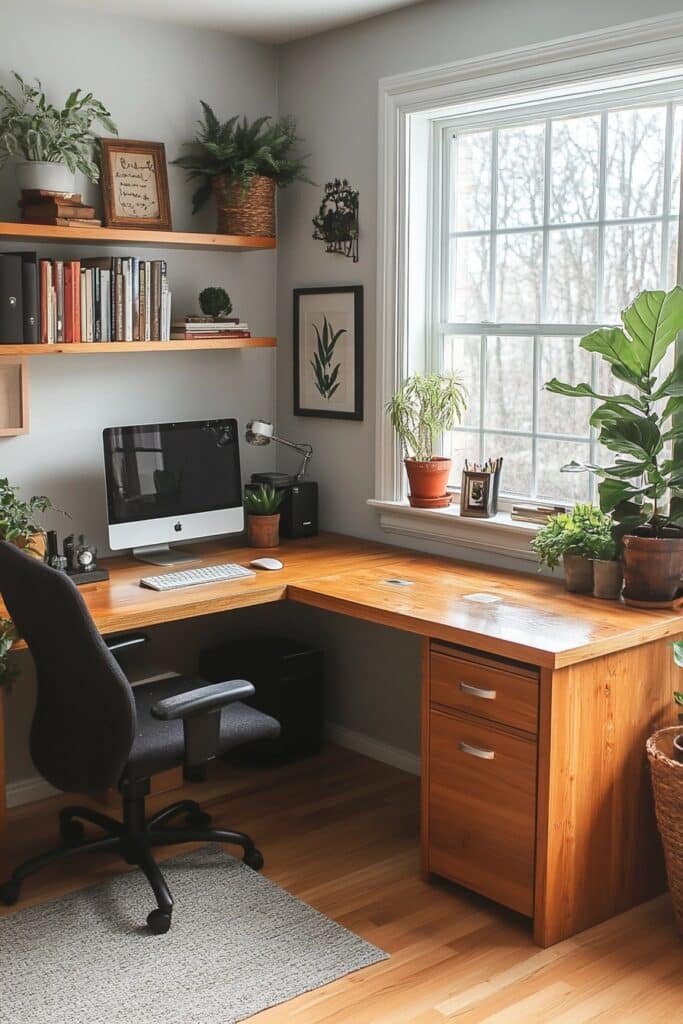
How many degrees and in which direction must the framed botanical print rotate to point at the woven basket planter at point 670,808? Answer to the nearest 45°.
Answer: approximately 90° to its left

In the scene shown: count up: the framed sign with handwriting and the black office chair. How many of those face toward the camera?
1

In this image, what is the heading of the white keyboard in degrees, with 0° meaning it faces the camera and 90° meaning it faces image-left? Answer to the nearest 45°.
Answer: approximately 315°

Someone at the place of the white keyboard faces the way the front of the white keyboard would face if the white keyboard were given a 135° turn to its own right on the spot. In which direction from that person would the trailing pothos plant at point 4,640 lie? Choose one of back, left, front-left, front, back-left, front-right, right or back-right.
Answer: front-left

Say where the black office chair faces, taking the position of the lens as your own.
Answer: facing away from the viewer and to the right of the viewer

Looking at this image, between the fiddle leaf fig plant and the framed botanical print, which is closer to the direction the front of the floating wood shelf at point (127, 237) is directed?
the fiddle leaf fig plant

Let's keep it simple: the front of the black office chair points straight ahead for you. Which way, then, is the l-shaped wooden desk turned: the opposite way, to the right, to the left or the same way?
the opposite way
